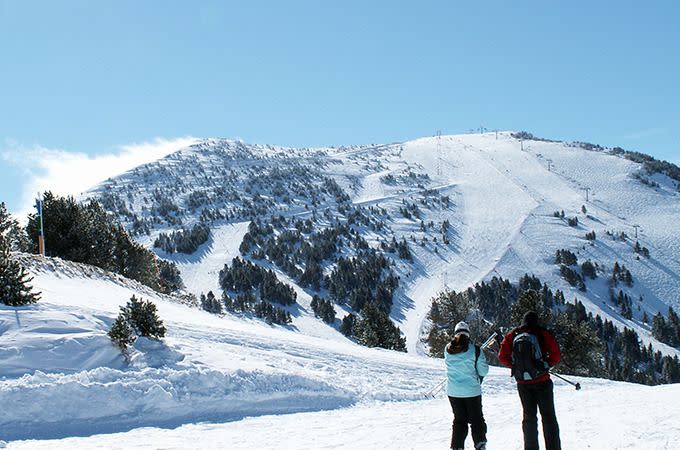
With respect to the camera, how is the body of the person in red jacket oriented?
away from the camera

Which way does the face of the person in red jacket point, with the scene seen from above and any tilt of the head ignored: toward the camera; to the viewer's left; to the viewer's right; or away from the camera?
away from the camera
